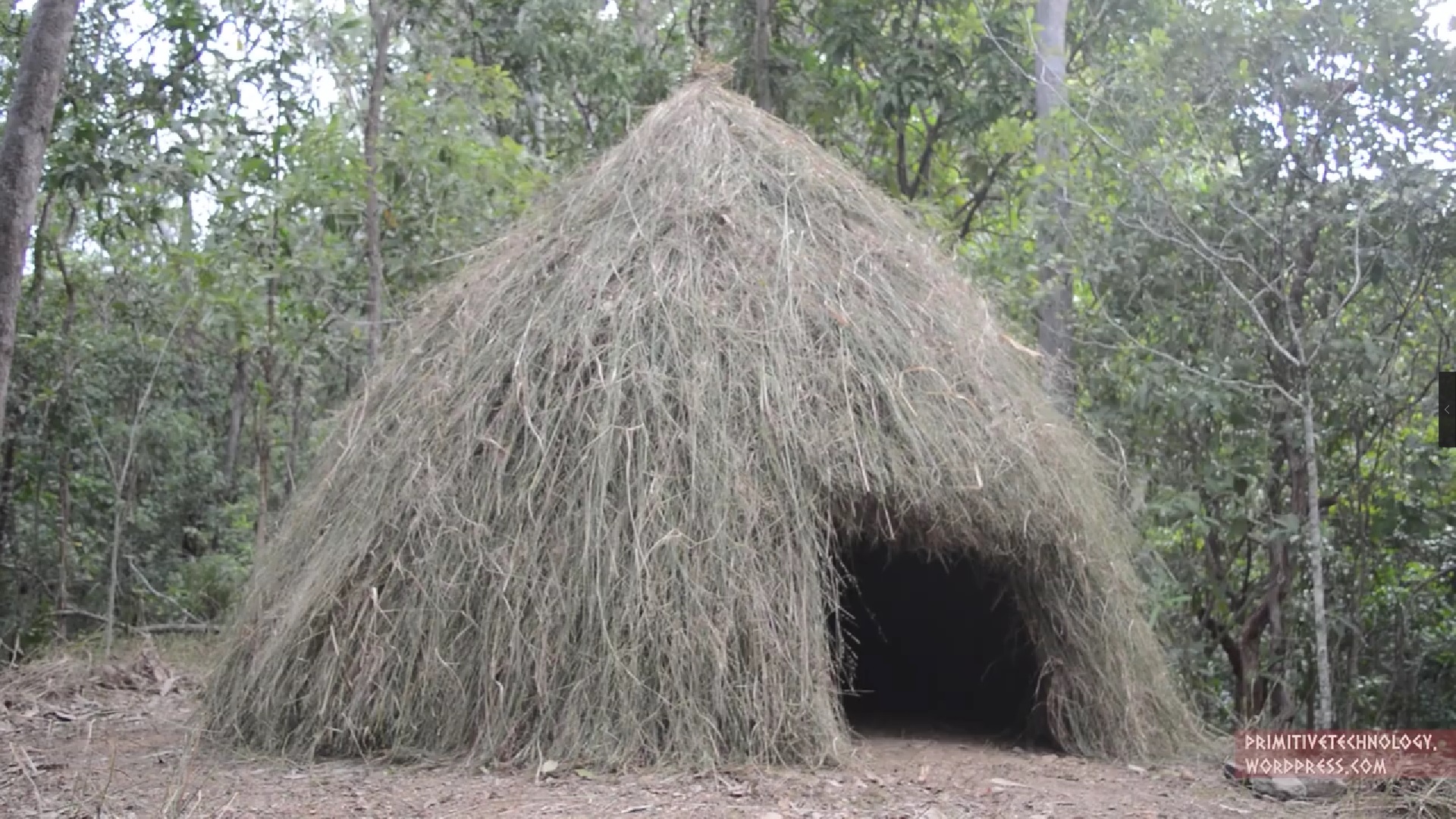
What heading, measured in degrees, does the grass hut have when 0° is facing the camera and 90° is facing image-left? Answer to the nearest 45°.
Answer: approximately 315°

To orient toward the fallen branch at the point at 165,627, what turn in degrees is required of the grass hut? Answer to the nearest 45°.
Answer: approximately 180°
